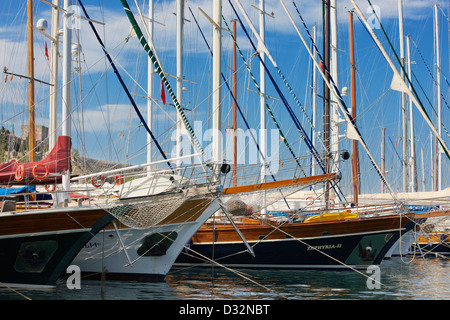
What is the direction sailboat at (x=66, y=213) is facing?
to the viewer's right

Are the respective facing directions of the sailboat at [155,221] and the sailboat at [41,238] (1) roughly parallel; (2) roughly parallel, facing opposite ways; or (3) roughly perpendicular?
roughly parallel

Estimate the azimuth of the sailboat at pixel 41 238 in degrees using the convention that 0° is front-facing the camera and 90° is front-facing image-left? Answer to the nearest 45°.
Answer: approximately 270°

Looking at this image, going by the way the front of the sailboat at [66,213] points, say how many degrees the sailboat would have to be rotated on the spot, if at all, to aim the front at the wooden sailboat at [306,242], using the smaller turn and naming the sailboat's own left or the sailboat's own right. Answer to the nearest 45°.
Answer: approximately 45° to the sailboat's own left

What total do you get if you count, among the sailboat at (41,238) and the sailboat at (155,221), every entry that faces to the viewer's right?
2

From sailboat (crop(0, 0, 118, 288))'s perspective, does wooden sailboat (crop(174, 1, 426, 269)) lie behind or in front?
in front

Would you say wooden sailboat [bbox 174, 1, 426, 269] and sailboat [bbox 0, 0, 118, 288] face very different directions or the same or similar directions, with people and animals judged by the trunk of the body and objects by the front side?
same or similar directions

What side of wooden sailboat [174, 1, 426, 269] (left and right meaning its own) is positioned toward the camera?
right

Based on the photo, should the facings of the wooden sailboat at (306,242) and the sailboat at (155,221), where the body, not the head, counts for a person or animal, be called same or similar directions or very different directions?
same or similar directions

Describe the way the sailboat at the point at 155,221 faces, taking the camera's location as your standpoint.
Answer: facing to the right of the viewer
